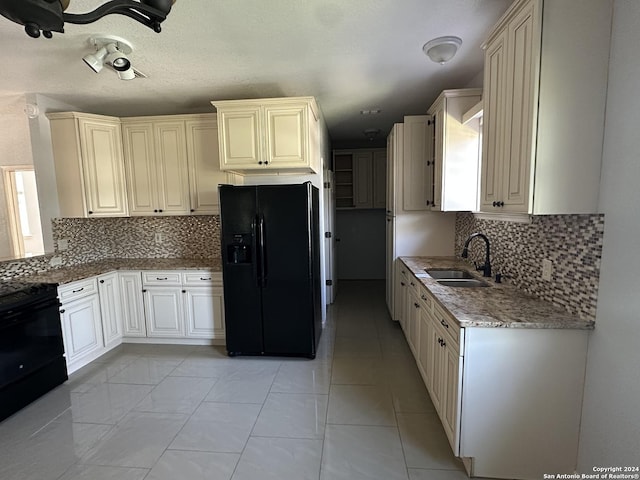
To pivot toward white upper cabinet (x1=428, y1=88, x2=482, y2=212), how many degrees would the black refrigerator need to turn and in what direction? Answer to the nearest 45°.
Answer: approximately 90° to its left

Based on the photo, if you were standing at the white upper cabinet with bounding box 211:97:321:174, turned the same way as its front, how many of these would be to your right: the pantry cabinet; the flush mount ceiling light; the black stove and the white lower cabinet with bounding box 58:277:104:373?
2

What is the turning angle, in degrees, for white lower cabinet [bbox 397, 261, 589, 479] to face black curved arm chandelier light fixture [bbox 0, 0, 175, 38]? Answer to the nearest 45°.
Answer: approximately 45° to its left

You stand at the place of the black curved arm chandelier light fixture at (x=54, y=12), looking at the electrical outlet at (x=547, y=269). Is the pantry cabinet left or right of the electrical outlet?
left

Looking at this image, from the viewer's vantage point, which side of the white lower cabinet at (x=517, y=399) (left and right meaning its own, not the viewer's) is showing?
left

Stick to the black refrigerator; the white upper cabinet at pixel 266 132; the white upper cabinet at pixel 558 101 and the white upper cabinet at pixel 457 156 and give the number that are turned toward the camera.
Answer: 2

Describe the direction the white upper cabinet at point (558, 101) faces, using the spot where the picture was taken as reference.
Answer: facing to the left of the viewer

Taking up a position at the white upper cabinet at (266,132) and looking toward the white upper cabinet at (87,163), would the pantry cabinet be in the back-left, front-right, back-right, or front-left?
back-right

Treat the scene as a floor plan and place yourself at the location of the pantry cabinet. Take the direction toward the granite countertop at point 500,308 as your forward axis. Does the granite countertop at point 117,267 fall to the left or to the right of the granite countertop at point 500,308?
right
